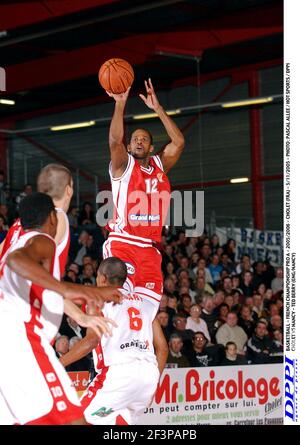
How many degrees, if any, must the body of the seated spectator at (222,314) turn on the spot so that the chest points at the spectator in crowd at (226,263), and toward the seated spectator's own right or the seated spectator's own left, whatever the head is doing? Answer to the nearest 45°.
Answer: approximately 135° to the seated spectator's own right

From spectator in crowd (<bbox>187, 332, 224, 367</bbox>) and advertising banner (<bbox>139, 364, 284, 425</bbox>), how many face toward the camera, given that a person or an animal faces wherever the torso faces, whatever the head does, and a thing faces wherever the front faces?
2

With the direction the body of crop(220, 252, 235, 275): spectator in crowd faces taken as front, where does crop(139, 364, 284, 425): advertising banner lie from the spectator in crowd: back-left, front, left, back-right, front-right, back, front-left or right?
front-left

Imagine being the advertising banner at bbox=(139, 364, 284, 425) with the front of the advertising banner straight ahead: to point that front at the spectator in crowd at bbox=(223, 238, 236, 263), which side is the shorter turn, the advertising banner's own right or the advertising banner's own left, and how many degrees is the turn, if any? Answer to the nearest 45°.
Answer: approximately 180°

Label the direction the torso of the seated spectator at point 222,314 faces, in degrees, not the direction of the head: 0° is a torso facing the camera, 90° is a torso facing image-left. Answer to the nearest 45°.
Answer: approximately 45°

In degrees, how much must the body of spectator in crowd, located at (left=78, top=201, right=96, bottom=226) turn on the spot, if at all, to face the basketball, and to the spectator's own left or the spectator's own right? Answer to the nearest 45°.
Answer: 0° — they already face it

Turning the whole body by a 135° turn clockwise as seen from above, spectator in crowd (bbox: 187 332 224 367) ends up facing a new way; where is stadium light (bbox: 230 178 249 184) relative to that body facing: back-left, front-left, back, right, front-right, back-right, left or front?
front-right

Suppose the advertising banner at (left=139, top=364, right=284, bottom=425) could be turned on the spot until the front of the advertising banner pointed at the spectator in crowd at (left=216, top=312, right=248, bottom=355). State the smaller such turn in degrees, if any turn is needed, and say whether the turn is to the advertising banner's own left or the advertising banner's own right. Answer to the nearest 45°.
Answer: approximately 180°

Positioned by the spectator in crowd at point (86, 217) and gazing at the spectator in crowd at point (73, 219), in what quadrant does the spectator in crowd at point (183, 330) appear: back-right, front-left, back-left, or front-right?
back-left

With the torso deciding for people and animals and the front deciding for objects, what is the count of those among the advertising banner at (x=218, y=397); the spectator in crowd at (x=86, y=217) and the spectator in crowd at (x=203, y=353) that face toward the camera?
3
